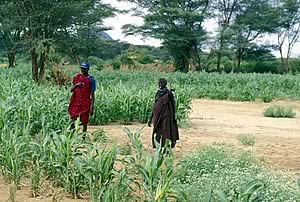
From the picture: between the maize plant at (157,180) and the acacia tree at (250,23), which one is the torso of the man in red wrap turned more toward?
the maize plant

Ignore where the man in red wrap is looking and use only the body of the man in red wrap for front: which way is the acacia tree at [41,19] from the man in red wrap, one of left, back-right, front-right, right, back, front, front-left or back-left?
back

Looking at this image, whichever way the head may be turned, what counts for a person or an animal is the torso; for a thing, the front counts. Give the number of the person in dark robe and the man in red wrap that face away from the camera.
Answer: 0

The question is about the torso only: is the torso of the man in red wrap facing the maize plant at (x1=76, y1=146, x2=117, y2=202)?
yes

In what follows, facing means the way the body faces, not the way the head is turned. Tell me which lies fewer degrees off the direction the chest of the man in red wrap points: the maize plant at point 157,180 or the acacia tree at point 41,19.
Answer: the maize plant

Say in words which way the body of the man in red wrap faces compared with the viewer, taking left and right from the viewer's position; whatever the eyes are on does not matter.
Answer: facing the viewer

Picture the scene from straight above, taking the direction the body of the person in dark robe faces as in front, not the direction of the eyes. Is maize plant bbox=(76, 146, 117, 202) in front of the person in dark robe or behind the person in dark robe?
in front

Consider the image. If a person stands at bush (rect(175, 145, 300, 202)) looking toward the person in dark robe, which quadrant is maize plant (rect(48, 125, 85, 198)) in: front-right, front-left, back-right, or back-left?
front-left

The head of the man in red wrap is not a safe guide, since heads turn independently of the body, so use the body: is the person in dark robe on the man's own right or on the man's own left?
on the man's own left

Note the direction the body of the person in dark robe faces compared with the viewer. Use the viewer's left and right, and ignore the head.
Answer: facing the viewer and to the left of the viewer

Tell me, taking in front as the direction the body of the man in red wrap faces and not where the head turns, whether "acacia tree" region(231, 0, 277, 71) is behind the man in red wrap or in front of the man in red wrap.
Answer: behind

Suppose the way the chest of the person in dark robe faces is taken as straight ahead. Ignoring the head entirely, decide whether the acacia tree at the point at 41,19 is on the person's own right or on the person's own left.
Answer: on the person's own right

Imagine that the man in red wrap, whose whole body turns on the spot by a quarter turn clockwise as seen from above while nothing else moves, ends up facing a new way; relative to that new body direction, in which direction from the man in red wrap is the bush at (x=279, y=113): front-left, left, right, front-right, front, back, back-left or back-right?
back-right

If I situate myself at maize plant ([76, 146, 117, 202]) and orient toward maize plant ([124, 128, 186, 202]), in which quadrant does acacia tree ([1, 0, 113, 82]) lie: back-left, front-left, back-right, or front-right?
back-left

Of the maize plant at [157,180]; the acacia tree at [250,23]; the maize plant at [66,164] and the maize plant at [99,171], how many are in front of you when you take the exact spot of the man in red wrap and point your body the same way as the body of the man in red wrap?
3

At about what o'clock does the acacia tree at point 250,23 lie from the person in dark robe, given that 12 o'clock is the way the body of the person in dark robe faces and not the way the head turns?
The acacia tree is roughly at 5 o'clock from the person in dark robe.

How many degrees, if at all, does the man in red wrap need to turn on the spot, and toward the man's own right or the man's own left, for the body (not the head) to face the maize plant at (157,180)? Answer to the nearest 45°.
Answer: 0° — they already face it
